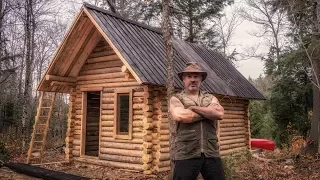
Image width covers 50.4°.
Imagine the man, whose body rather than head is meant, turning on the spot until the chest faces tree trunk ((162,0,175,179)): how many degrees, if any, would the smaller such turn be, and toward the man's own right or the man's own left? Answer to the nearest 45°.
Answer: approximately 180°

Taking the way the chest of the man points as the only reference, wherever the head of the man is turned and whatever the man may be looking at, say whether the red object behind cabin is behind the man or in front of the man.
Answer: behind

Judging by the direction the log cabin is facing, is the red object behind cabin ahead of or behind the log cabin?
behind

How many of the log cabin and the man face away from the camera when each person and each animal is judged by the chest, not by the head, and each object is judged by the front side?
0

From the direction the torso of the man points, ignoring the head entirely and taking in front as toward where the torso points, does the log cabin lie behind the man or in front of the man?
behind

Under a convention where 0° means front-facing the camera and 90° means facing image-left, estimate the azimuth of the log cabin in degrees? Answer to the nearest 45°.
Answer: approximately 45°

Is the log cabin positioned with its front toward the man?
no

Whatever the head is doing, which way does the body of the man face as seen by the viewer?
toward the camera

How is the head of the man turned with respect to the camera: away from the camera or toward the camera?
toward the camera

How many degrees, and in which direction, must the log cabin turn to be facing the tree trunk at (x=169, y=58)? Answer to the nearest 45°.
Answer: approximately 90° to its left

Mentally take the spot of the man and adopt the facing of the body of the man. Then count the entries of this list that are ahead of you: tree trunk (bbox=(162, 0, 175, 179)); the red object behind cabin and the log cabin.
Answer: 0
